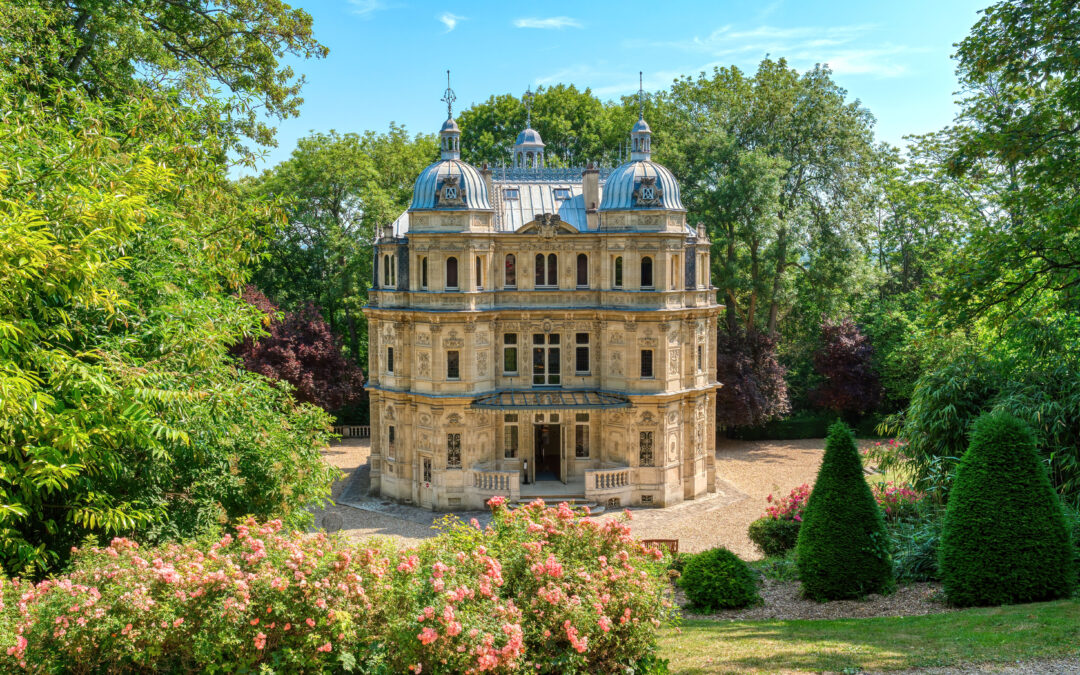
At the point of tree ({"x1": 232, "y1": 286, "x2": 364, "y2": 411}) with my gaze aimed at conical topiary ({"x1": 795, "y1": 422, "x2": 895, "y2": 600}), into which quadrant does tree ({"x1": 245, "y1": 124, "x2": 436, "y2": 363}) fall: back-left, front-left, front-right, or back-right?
back-left

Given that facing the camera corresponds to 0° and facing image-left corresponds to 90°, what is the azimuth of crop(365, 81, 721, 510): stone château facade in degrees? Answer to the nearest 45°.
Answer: approximately 0°

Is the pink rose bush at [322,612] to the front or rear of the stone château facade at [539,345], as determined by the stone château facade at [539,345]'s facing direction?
to the front

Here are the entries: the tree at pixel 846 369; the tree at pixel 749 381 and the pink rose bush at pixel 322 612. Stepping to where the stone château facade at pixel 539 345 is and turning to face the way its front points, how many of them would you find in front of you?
1

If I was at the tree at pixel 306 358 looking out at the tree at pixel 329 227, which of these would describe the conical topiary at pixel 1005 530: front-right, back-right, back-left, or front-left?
back-right

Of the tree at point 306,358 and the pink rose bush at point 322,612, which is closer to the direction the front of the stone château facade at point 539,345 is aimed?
the pink rose bush

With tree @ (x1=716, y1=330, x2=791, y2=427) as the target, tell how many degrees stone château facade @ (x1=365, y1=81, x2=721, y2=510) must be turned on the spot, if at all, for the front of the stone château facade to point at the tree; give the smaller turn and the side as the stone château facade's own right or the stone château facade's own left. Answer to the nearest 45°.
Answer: approximately 135° to the stone château facade's own left

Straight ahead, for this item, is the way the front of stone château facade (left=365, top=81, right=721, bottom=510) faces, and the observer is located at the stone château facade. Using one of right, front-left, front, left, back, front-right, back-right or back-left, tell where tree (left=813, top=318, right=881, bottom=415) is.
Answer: back-left

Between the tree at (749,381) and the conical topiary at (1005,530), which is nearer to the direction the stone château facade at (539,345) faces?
the conical topiary

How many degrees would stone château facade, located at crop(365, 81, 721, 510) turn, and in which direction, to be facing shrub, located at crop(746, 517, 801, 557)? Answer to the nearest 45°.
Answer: approximately 45° to its left

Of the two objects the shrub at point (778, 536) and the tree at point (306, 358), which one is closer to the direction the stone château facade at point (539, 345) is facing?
the shrub
